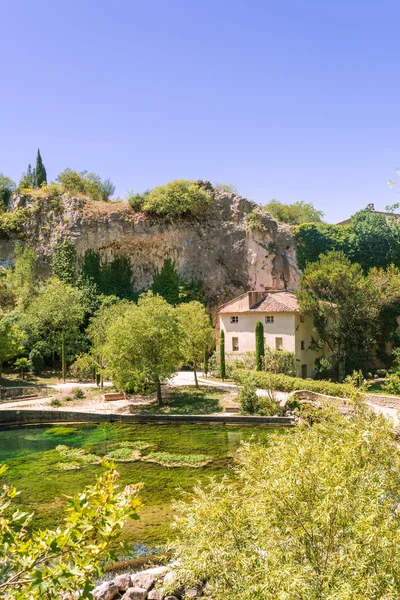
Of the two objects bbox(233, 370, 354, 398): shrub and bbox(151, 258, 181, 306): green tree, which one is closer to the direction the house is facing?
the shrub

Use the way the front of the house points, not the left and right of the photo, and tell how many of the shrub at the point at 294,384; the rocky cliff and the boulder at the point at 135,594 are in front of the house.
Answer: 2

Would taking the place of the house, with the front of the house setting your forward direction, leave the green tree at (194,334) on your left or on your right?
on your right

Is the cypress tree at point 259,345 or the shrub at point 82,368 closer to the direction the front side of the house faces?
the cypress tree

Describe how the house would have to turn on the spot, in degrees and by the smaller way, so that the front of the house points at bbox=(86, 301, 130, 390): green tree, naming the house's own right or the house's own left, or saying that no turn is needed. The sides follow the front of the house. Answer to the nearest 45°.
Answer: approximately 90° to the house's own right

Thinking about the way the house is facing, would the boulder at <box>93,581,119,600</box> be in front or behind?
in front

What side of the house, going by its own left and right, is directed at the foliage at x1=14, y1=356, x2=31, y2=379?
right

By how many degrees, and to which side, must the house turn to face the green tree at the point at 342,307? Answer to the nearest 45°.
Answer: approximately 45° to its left

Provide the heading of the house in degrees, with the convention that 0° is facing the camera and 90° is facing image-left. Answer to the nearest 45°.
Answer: approximately 0°

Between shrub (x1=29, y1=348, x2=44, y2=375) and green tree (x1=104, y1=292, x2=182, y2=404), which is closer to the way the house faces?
the green tree

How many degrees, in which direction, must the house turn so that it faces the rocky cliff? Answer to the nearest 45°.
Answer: approximately 135° to its right

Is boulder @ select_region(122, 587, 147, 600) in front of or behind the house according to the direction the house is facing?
in front

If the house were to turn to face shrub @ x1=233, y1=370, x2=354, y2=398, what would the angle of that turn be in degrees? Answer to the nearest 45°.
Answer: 0° — it already faces it

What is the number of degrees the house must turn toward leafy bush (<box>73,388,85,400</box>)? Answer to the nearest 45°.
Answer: approximately 45° to its right
